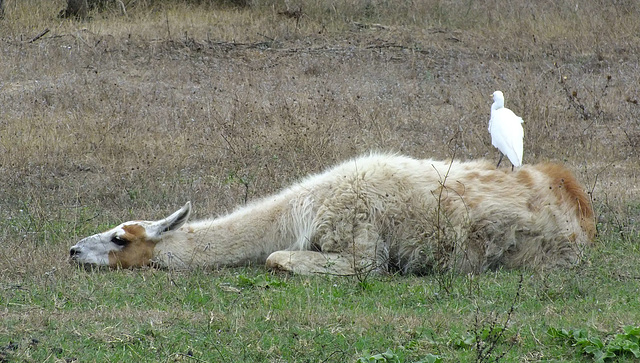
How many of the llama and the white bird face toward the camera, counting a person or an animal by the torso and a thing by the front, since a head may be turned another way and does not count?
0

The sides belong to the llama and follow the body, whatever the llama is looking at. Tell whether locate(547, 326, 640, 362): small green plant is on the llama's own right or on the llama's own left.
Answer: on the llama's own left

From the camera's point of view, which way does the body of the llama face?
to the viewer's left

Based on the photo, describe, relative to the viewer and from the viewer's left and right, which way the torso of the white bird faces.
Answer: facing away from the viewer and to the left of the viewer
